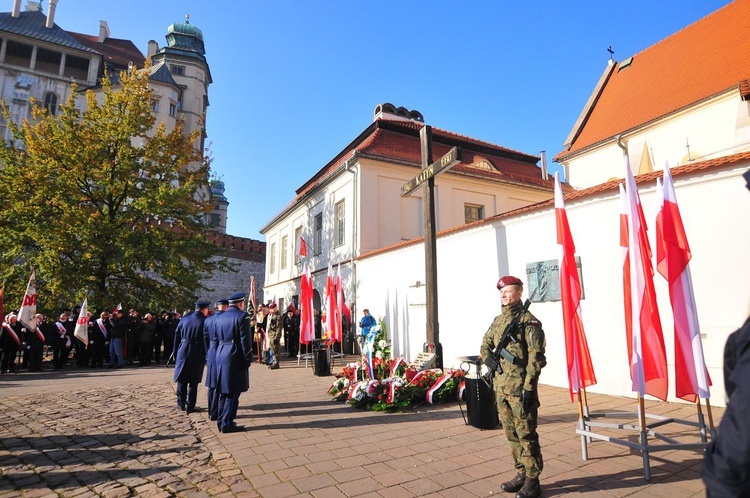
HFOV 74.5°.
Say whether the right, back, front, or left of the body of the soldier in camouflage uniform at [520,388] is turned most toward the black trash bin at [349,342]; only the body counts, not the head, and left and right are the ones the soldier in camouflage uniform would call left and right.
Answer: right

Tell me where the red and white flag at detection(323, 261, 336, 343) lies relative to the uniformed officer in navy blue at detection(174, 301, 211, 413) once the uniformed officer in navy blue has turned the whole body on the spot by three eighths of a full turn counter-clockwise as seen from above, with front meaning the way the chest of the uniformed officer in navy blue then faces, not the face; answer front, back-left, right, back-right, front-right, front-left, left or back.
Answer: back-right

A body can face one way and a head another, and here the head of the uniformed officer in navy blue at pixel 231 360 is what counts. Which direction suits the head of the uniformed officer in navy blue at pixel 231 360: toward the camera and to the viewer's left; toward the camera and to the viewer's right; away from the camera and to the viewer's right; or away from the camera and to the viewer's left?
away from the camera and to the viewer's right

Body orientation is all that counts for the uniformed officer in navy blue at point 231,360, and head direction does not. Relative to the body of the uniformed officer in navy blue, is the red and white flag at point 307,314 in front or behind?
in front

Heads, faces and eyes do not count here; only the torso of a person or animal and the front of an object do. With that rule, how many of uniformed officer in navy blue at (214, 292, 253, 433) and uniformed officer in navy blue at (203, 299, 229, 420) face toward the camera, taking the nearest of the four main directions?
0

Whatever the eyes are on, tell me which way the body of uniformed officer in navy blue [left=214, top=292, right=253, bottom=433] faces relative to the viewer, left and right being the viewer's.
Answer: facing away from the viewer and to the right of the viewer

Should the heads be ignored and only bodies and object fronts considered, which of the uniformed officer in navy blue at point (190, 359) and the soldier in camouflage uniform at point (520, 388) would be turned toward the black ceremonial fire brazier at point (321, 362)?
the uniformed officer in navy blue

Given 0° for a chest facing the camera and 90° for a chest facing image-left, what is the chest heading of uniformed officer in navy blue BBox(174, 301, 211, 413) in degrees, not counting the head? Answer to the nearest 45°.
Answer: approximately 225°

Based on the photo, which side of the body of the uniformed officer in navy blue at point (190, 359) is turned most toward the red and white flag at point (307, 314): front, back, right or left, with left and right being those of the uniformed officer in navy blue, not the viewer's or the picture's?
front

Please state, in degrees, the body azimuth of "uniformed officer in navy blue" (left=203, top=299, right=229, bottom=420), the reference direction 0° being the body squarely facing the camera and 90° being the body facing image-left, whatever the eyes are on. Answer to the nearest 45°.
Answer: approximately 225°

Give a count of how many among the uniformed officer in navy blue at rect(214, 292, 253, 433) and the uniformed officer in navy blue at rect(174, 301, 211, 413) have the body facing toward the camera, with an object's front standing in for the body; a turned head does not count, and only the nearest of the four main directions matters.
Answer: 0

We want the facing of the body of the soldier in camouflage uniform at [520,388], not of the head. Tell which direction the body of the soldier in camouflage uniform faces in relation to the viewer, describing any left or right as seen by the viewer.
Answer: facing the viewer and to the left of the viewer

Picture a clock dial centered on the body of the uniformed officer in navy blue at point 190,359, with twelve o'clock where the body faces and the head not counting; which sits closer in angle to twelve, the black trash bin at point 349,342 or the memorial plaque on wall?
the black trash bin
